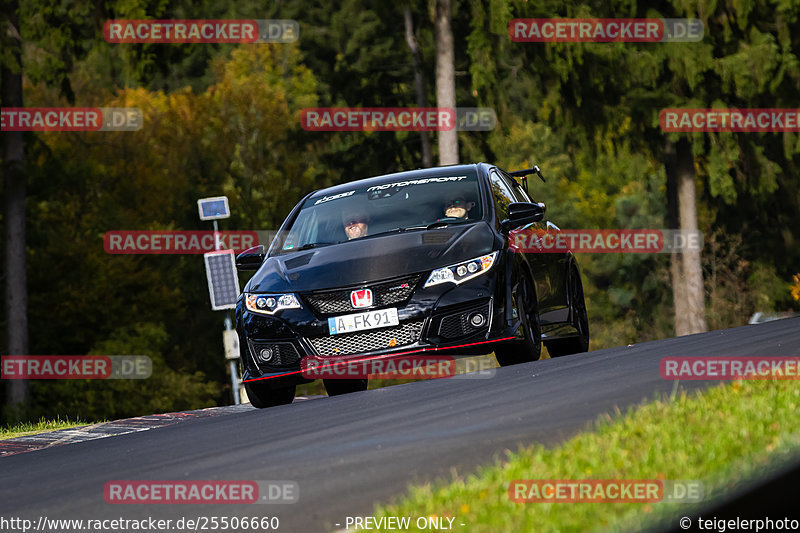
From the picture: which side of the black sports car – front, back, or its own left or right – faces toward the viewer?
front

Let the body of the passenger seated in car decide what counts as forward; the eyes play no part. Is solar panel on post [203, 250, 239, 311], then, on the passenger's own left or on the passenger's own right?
on the passenger's own right

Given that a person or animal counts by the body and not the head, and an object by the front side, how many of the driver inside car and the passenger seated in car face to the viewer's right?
0

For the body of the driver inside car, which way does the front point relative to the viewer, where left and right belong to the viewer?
facing the viewer and to the left of the viewer

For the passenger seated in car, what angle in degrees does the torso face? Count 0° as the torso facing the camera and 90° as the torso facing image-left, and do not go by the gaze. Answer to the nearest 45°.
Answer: approximately 45°
